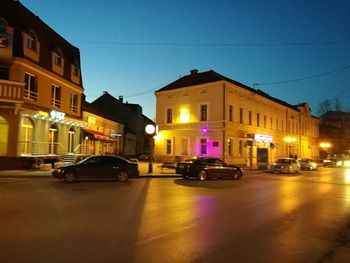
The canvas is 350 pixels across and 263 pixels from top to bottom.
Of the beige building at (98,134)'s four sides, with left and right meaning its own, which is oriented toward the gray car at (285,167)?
front

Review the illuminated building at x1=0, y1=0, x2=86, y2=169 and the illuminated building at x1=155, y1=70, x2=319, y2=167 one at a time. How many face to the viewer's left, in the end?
0

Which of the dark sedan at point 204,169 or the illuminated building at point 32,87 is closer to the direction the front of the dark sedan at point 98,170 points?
the illuminated building

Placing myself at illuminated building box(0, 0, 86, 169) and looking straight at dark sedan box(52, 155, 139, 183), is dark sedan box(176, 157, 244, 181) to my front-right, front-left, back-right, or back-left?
front-left

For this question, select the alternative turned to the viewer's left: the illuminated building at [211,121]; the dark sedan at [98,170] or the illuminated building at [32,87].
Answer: the dark sedan

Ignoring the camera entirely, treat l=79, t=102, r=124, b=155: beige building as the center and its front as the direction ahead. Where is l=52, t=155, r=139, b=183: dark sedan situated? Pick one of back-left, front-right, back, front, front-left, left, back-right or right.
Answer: front-right

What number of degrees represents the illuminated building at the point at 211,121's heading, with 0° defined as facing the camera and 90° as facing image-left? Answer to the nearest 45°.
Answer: approximately 315°

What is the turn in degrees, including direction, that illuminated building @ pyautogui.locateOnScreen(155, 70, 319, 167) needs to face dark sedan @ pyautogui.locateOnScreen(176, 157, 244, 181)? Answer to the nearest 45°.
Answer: approximately 45° to its right

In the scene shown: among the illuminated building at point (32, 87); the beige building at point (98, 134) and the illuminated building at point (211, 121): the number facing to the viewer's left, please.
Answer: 0

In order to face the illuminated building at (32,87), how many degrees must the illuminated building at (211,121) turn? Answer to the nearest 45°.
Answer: approximately 90° to its right

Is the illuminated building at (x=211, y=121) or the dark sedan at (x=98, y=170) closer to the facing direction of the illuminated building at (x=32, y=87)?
the dark sedan

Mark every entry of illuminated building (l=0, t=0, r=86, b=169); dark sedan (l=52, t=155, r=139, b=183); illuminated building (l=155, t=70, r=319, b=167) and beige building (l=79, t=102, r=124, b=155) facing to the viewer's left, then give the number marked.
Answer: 1

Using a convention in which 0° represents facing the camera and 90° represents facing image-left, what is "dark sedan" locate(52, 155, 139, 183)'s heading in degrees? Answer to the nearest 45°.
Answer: approximately 90°

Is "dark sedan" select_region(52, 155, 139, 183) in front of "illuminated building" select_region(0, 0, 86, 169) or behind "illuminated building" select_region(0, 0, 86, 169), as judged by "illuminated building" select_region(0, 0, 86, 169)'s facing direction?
in front

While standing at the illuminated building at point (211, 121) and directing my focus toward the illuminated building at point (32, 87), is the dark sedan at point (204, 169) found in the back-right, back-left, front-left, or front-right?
front-left

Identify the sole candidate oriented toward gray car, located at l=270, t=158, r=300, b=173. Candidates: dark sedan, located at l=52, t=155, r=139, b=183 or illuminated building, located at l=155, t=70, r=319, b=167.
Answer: the illuminated building

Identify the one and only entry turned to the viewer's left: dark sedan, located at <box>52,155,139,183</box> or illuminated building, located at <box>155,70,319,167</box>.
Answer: the dark sedan

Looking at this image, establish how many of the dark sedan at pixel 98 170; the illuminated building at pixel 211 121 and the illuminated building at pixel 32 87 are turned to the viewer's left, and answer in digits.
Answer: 1

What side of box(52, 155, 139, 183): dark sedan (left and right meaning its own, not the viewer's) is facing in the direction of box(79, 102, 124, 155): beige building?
right
